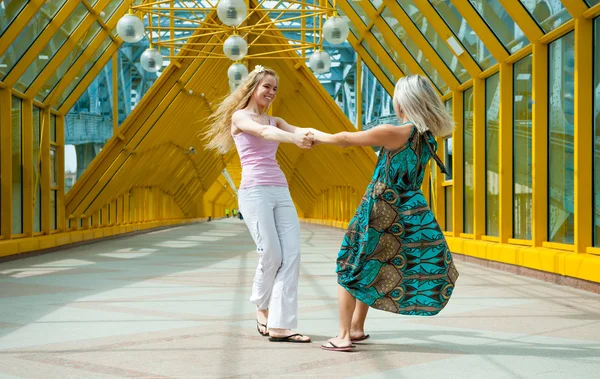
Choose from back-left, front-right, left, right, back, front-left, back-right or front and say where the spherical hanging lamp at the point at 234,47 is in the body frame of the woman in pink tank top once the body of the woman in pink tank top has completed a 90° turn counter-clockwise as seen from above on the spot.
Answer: front-left

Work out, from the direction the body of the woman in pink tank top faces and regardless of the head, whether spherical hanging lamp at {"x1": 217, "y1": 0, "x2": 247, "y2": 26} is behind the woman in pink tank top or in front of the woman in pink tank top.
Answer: behind

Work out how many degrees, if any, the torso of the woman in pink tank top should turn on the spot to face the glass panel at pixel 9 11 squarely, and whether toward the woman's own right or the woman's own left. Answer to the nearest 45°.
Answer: approximately 180°

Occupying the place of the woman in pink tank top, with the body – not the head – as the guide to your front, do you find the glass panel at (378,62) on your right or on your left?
on your left

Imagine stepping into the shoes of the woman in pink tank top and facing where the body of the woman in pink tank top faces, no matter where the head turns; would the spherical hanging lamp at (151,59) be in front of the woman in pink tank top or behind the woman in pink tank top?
behind

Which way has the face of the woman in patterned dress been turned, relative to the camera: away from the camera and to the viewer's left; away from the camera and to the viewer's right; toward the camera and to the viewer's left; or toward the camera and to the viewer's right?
away from the camera and to the viewer's left

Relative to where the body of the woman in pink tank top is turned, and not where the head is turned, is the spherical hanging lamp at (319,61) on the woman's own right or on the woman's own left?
on the woman's own left

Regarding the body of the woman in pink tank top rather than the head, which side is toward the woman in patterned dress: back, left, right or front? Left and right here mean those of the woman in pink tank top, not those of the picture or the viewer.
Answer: front

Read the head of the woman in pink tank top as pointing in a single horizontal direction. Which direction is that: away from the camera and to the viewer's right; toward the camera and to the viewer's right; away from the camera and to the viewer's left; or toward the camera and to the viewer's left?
toward the camera and to the viewer's right

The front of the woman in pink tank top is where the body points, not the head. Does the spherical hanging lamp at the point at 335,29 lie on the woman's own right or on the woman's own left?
on the woman's own left

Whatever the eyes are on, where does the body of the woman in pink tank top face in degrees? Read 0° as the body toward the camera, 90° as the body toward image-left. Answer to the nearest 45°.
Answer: approximately 315°
